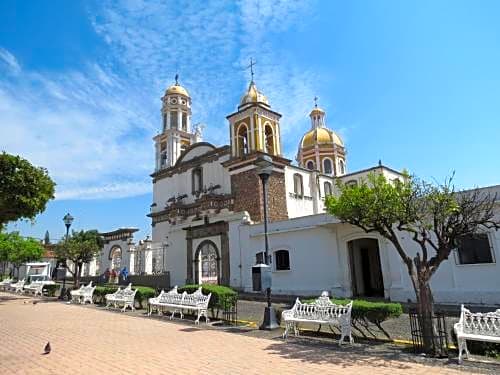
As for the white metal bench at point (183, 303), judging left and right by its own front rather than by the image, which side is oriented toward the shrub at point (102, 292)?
right

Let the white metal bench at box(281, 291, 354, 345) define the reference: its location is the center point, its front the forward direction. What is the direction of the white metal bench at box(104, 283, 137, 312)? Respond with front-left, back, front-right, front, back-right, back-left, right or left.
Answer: right

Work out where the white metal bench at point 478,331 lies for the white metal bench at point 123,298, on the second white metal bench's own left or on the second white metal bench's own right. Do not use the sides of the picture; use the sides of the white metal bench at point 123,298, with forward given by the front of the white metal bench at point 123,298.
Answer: on the second white metal bench's own left

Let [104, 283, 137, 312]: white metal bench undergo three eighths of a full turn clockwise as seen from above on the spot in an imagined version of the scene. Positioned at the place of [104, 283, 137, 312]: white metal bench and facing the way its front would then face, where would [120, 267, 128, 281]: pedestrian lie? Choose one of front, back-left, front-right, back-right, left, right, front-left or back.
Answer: front

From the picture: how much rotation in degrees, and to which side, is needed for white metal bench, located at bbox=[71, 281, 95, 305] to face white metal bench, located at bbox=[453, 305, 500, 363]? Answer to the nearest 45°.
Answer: approximately 45° to its left

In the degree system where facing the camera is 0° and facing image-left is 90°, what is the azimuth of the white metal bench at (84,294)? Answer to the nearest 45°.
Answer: approximately 45°

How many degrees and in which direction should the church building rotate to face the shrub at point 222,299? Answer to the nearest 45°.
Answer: approximately 45° to its left

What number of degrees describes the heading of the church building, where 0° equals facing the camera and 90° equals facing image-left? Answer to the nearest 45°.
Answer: approximately 45°

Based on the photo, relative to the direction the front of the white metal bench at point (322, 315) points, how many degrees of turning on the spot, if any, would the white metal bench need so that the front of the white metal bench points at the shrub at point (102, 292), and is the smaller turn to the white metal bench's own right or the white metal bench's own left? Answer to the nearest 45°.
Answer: approximately 90° to the white metal bench's own right

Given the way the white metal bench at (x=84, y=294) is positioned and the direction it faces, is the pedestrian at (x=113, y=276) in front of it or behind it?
behind

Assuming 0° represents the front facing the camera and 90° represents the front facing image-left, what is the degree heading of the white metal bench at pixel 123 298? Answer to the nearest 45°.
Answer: approximately 45°

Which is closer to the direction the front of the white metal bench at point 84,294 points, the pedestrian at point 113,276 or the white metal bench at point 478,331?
the white metal bench

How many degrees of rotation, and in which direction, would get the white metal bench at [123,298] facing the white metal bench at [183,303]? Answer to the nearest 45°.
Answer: approximately 90° to its left

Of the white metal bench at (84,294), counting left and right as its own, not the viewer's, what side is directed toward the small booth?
left
